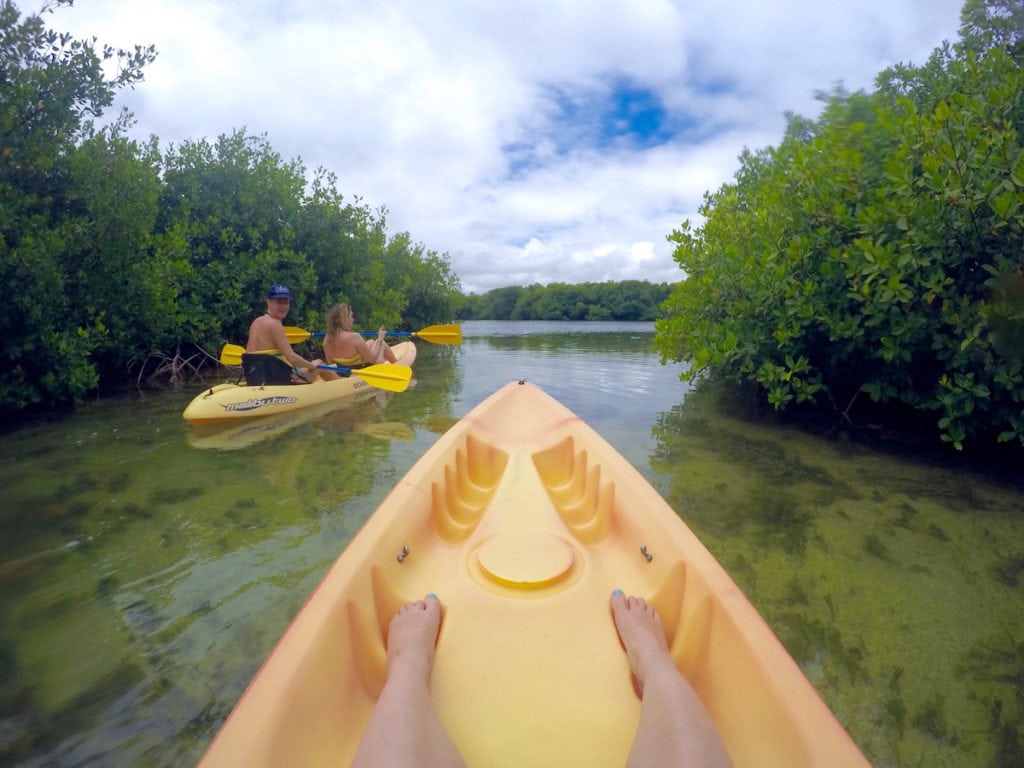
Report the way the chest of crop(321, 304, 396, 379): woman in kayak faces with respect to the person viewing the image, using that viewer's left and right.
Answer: facing away from the viewer and to the right of the viewer

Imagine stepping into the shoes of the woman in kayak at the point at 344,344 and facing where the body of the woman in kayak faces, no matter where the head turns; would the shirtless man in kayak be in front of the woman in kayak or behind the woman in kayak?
behind

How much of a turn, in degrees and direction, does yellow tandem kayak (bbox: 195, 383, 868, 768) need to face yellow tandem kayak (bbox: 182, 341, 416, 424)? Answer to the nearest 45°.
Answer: approximately 45° to its left

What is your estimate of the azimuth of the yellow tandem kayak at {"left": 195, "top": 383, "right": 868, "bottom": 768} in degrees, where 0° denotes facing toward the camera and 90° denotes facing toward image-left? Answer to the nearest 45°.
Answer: approximately 180°

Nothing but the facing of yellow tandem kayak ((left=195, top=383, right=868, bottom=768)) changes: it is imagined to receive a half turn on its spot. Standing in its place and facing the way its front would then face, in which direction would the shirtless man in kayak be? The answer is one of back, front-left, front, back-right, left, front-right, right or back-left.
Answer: back-right
